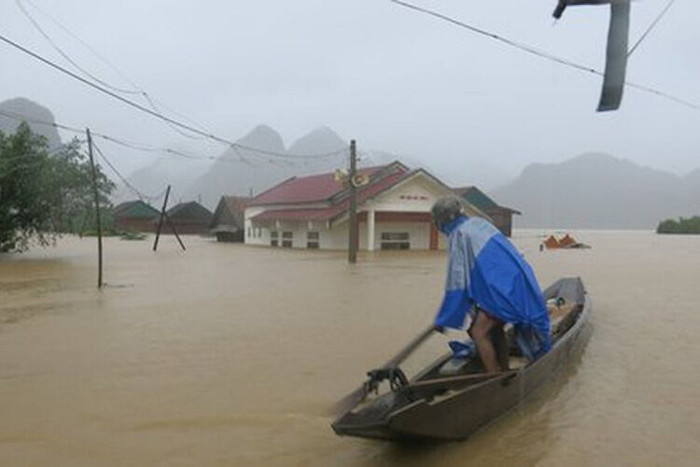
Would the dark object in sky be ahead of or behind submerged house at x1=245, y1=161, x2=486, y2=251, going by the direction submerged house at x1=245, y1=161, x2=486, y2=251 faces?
ahead

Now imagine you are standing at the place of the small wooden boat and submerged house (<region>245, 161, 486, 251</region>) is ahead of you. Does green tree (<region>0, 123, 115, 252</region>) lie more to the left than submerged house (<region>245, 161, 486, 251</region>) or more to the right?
left

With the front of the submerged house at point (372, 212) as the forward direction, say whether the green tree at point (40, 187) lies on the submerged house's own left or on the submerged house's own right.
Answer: on the submerged house's own right

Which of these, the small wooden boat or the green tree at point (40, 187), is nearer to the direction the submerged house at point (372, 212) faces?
the small wooden boat

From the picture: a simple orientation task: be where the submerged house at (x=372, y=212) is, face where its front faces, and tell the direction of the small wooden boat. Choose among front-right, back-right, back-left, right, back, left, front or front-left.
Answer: front-right

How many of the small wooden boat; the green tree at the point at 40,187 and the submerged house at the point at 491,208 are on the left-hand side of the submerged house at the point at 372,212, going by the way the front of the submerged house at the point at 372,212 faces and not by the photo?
1

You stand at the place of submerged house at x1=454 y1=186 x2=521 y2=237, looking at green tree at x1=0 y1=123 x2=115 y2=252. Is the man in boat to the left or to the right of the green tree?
left

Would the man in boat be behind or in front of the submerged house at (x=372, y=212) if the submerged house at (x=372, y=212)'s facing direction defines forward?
in front

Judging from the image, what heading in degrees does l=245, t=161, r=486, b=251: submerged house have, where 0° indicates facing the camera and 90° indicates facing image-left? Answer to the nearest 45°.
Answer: approximately 315°

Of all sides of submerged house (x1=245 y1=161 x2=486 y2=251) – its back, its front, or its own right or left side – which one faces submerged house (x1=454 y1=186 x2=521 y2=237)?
left

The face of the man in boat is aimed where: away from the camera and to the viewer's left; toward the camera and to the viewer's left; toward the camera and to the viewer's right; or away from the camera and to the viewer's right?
away from the camera and to the viewer's left
